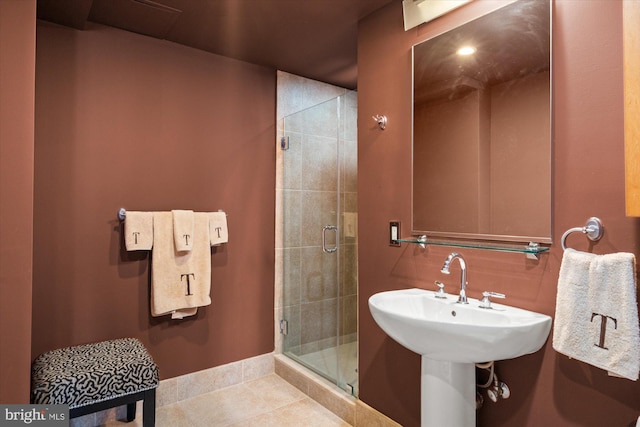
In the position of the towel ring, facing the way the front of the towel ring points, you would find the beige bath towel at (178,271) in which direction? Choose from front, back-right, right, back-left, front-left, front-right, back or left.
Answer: front-right

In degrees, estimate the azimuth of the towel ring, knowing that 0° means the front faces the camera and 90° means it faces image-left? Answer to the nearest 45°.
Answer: approximately 45°

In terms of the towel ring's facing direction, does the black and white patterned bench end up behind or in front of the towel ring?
in front

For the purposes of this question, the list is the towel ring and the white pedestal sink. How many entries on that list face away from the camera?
0

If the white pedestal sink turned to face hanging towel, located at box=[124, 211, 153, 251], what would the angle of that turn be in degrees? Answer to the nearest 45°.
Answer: approximately 45° to its right

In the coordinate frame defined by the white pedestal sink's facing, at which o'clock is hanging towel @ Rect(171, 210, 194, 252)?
The hanging towel is roughly at 2 o'clock from the white pedestal sink.

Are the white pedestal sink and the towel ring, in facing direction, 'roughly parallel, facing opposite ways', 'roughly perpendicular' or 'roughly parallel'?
roughly parallel

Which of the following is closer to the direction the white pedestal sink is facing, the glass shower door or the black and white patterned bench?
the black and white patterned bench

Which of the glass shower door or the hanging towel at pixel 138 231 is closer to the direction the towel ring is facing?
the hanging towel

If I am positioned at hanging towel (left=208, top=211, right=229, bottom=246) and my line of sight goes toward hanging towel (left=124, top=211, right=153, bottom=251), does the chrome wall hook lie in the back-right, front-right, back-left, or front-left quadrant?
back-left

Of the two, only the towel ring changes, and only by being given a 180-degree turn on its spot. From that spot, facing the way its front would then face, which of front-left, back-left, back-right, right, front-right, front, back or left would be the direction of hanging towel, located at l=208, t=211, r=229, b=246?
back-left

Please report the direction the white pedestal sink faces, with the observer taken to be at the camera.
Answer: facing the viewer and to the left of the viewer
